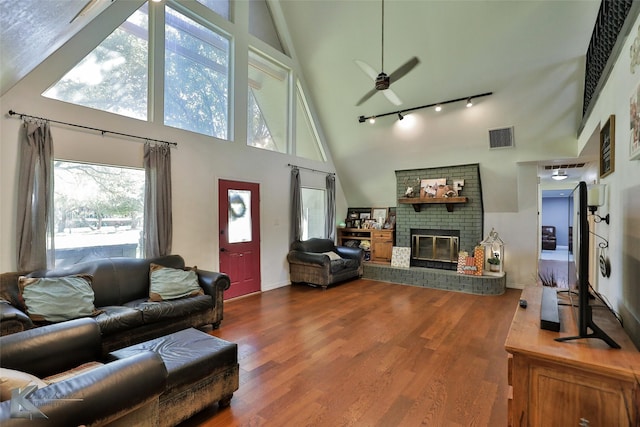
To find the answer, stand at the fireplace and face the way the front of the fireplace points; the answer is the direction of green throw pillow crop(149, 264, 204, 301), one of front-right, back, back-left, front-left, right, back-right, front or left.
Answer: front-right

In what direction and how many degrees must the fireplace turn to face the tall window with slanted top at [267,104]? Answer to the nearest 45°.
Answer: approximately 45° to its right

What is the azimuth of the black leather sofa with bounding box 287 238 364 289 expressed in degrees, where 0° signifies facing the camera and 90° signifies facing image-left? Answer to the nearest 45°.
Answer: approximately 315°

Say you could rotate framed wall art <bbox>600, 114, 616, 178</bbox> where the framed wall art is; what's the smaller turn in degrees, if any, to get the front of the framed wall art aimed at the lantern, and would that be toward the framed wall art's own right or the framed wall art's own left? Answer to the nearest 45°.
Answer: approximately 45° to the framed wall art's own right

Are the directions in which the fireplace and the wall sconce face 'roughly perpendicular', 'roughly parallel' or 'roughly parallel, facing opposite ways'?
roughly perpendicular

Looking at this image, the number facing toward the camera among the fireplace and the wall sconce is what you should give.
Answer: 1

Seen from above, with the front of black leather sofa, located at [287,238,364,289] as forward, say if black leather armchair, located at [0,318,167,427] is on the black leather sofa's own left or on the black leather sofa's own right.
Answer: on the black leather sofa's own right

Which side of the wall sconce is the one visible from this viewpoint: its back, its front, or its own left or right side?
left

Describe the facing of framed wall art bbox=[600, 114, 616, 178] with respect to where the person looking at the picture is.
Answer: facing to the left of the viewer

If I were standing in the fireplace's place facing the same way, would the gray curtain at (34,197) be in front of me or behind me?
in front

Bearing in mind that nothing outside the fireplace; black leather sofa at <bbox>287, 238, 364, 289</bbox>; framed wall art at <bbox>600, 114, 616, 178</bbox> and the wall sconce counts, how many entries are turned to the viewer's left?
2

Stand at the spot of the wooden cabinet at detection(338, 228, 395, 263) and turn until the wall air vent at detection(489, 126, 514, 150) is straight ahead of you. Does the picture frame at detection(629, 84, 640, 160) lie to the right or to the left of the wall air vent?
right

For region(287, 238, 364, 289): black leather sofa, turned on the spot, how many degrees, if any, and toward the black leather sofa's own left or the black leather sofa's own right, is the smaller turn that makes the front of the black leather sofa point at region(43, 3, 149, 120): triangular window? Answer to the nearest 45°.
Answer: approximately 90° to the black leather sofa's own right

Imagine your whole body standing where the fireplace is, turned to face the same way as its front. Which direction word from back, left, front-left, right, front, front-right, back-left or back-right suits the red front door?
front-right
